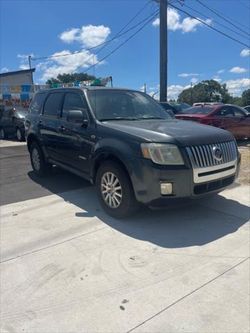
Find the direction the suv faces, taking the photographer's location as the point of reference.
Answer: facing the viewer and to the right of the viewer

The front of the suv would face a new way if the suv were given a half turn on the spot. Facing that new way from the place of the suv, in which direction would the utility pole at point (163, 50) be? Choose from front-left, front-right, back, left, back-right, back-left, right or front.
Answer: front-right

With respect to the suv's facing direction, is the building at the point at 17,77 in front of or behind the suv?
behind

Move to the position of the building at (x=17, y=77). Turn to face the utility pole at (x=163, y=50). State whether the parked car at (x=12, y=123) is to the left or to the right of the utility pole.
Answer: right

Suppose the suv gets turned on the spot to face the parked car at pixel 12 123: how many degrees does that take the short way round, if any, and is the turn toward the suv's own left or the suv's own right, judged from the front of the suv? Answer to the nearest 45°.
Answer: approximately 180°

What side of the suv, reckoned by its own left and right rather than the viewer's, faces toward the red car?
left
